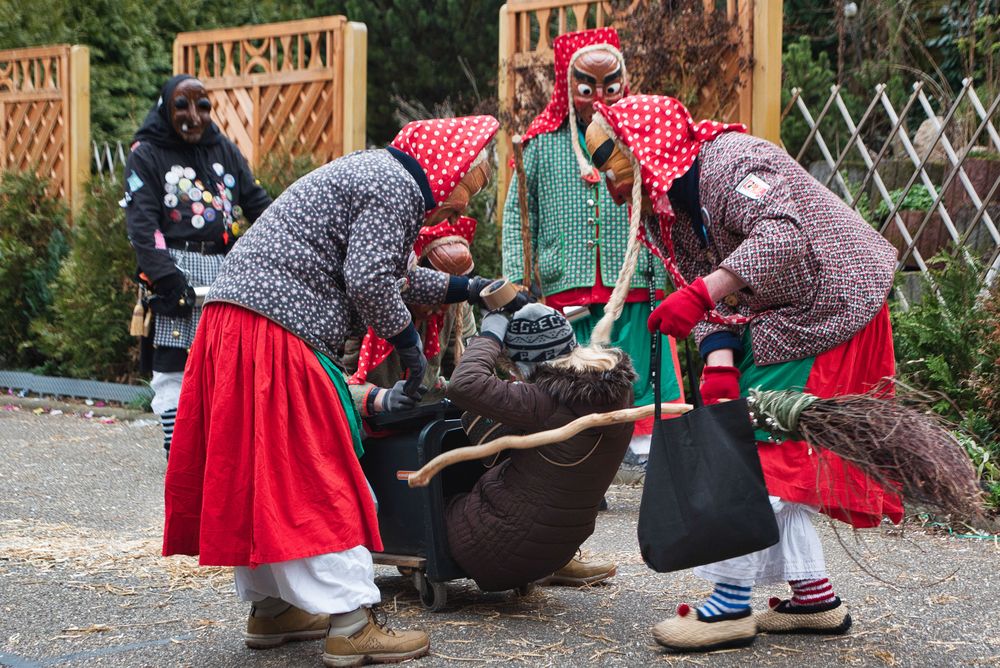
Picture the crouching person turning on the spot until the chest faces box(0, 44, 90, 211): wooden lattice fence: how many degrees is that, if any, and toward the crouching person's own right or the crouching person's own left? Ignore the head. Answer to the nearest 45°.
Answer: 0° — they already face it

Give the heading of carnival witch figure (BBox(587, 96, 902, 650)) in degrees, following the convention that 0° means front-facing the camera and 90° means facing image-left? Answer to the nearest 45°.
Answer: approximately 90°

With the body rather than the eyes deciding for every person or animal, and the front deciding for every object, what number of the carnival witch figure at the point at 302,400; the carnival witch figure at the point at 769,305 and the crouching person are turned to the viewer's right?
1

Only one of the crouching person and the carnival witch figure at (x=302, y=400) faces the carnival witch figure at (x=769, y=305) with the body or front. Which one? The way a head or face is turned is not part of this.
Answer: the carnival witch figure at (x=302, y=400)

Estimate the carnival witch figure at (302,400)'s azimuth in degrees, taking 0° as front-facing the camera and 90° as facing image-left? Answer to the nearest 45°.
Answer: approximately 270°

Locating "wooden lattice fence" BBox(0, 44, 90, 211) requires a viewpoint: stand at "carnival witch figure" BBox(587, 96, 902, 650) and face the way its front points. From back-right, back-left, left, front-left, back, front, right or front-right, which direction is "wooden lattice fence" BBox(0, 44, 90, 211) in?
front-right

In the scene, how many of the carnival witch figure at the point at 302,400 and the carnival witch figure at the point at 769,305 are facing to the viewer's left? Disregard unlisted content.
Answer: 1

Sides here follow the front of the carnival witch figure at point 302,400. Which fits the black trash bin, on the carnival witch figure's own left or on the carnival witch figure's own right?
on the carnival witch figure's own left

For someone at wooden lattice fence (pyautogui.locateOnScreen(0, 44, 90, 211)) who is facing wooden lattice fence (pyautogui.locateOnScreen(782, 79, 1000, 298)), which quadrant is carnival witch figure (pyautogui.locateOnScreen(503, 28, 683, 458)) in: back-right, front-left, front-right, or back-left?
front-right

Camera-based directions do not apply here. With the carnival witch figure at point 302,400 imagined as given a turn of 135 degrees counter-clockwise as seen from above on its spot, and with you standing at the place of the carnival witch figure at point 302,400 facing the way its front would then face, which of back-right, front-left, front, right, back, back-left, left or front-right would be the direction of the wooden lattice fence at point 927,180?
right

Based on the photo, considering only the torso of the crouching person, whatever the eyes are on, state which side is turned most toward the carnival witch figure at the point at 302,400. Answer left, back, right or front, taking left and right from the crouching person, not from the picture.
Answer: left

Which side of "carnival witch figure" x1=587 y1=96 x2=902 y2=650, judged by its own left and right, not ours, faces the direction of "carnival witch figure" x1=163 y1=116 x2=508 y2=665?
front

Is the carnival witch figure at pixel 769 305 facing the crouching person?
yes
